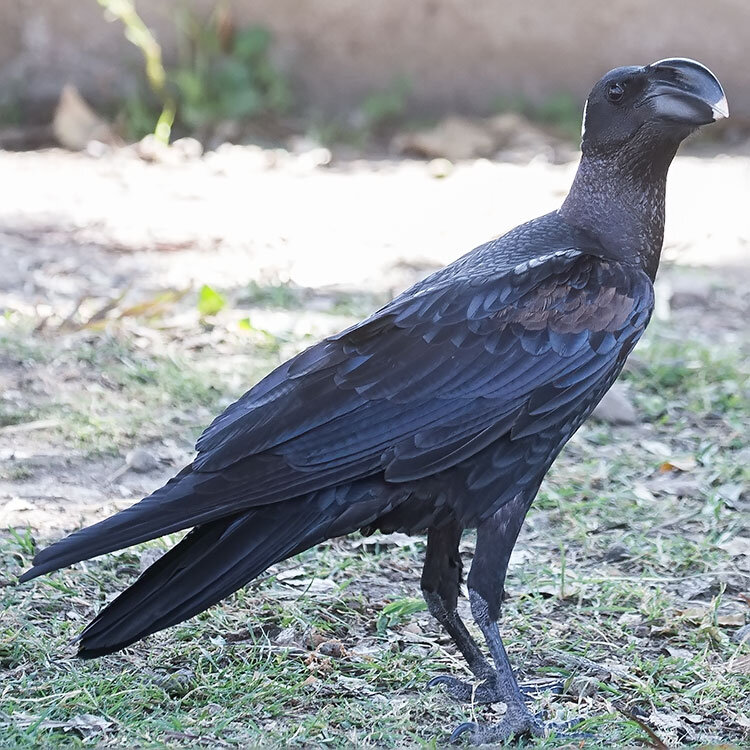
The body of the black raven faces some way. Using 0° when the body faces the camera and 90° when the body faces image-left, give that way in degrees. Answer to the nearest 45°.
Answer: approximately 270°
